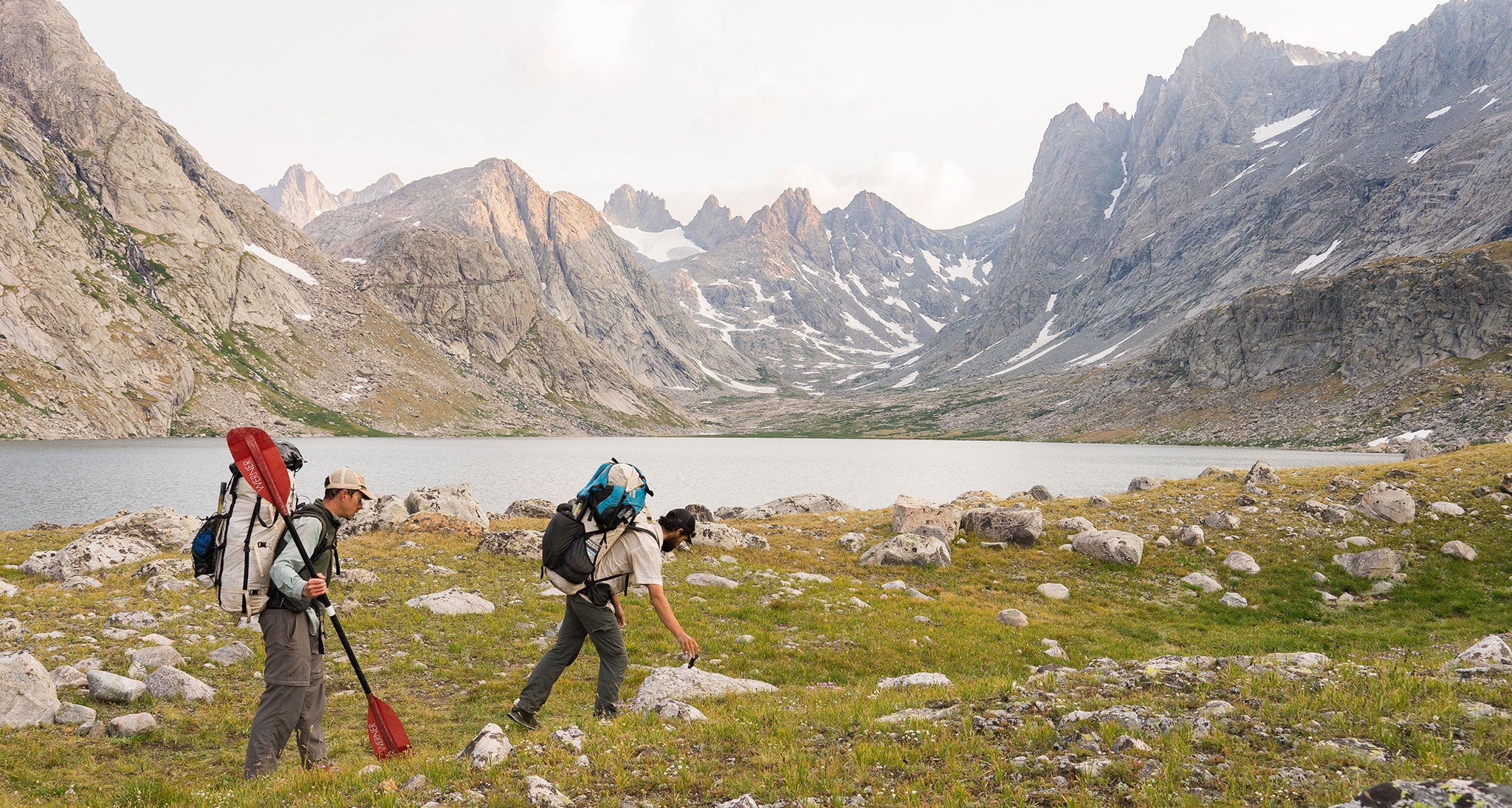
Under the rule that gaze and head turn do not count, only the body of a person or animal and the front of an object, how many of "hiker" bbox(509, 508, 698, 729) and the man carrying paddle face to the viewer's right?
2

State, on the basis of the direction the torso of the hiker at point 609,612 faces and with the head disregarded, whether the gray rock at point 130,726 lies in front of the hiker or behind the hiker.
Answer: behind

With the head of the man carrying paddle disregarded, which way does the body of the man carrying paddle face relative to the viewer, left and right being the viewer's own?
facing to the right of the viewer

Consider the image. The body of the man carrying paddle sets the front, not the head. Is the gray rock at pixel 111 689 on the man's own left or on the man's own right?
on the man's own left

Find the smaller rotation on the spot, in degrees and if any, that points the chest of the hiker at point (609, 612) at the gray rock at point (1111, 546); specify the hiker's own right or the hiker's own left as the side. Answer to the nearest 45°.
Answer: approximately 45° to the hiker's own left

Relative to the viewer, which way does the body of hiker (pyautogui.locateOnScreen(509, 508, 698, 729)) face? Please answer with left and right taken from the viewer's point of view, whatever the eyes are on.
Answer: facing to the right of the viewer

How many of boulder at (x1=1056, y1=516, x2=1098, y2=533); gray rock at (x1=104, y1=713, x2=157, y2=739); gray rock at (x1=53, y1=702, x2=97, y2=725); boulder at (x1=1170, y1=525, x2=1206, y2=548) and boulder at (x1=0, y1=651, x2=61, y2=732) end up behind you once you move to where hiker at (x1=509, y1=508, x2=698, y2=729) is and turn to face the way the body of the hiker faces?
3

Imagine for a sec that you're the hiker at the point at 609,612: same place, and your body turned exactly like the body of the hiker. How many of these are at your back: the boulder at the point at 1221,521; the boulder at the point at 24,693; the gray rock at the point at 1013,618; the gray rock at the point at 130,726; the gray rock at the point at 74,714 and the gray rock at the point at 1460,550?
3

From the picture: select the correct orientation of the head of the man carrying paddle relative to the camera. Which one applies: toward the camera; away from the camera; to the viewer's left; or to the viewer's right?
to the viewer's right
